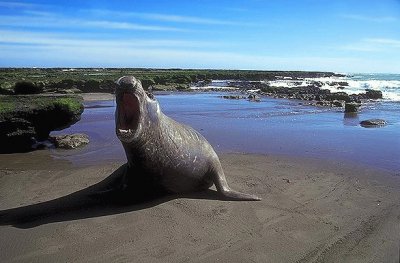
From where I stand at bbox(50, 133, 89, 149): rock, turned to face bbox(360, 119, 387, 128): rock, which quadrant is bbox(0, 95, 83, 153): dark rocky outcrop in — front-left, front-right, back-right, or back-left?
back-left

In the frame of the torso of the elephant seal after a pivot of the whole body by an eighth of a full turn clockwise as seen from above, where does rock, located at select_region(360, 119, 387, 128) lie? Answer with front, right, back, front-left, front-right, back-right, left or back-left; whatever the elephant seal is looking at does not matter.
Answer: back-right

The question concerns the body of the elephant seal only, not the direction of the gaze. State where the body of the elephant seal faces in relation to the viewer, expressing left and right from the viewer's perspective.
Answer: facing the viewer and to the left of the viewer

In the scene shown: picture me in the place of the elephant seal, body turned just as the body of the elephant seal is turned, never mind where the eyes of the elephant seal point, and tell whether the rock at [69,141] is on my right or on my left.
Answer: on my right

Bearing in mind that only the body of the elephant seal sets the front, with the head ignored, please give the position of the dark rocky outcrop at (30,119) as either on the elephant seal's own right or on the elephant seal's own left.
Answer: on the elephant seal's own right

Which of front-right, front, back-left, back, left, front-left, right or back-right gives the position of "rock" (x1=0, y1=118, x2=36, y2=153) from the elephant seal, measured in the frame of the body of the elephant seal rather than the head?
right
